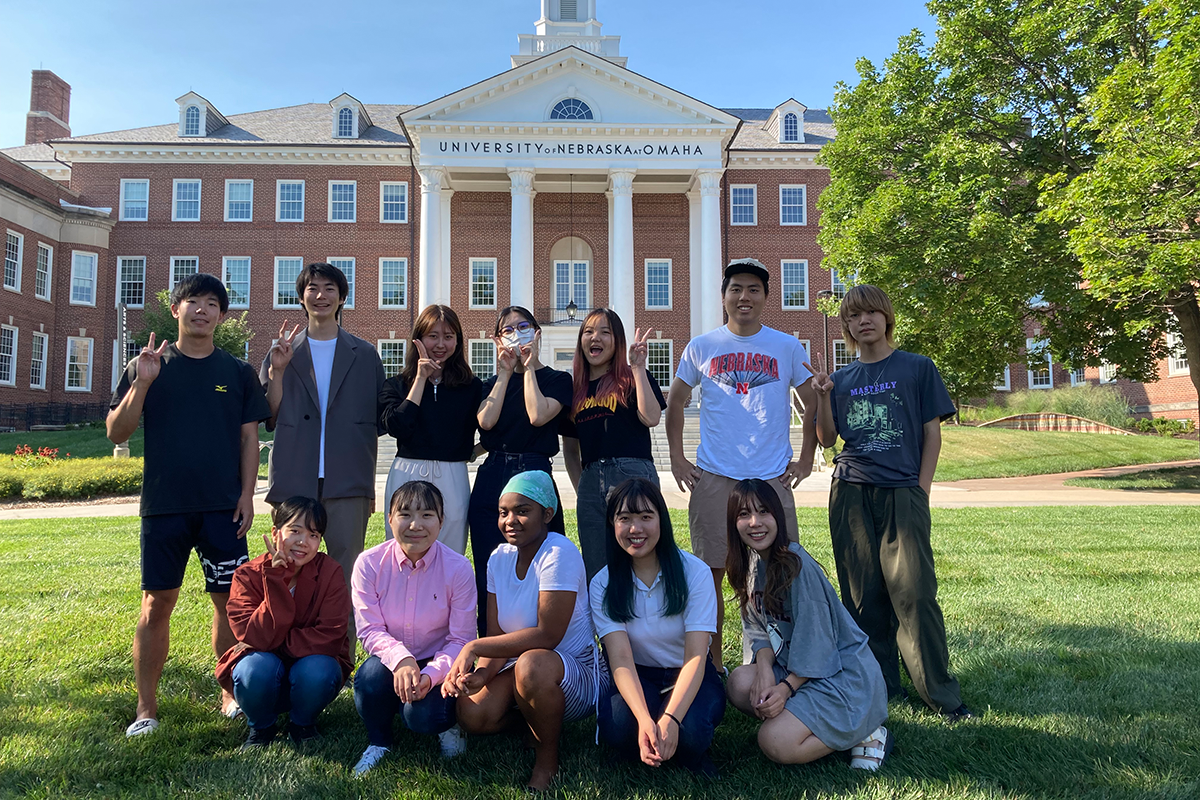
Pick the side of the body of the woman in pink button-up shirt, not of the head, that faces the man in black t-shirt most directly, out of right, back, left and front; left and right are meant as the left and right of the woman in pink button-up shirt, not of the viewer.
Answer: right

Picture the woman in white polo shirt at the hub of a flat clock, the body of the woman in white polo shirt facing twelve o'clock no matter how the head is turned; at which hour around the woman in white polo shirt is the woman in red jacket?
The woman in red jacket is roughly at 3 o'clock from the woman in white polo shirt.

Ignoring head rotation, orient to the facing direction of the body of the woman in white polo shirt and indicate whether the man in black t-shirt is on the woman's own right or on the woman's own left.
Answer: on the woman's own right

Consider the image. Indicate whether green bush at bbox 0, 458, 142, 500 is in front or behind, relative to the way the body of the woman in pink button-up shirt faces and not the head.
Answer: behind

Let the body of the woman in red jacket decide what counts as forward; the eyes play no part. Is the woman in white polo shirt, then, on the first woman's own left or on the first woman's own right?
on the first woman's own left

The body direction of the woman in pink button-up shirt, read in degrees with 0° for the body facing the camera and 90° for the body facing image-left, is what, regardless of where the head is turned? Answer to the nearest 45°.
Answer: approximately 0°
